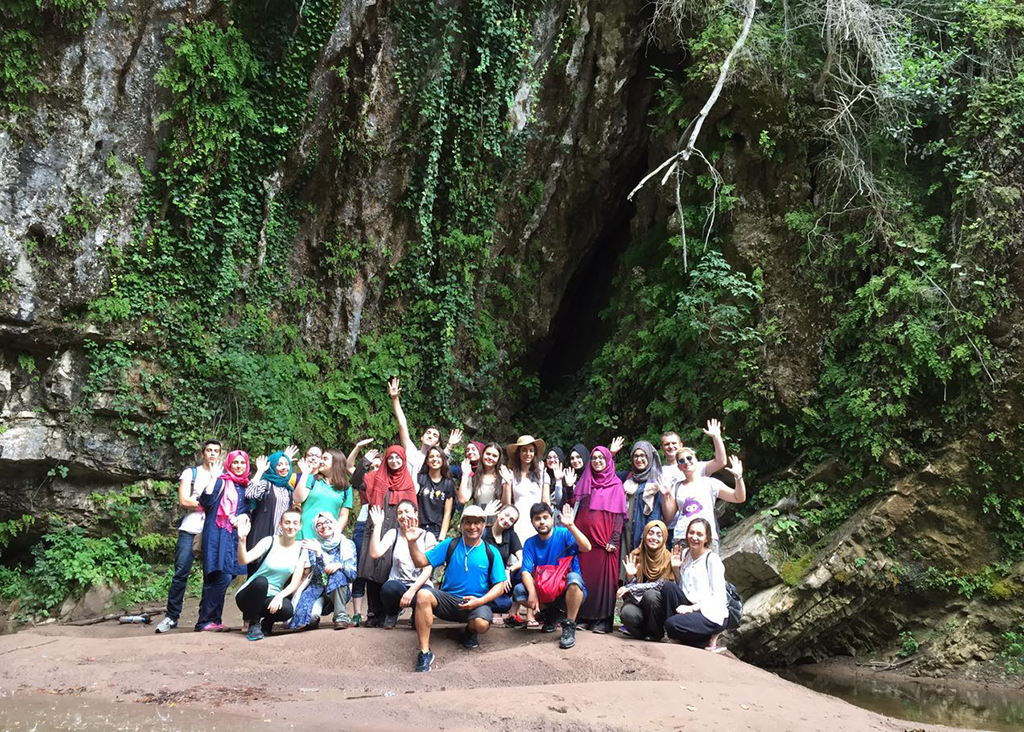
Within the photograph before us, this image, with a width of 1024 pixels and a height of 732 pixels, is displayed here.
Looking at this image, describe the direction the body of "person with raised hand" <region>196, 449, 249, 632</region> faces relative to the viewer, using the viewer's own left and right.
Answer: facing the viewer and to the right of the viewer

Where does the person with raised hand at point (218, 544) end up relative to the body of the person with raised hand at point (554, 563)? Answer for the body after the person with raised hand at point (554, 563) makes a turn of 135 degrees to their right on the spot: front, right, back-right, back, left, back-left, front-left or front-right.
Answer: front-left

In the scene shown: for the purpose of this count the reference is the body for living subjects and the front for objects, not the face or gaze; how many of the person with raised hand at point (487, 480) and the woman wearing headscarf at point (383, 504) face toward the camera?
2

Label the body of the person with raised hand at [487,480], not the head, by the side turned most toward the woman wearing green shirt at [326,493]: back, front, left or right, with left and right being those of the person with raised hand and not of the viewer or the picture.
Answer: right

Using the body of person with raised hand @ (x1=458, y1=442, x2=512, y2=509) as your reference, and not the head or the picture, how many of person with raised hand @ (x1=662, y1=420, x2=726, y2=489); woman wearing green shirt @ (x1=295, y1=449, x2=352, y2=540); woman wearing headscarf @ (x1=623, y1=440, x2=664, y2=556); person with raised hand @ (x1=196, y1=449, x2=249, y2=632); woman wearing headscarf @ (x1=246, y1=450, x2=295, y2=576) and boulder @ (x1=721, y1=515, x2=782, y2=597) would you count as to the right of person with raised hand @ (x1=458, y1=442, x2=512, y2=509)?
3

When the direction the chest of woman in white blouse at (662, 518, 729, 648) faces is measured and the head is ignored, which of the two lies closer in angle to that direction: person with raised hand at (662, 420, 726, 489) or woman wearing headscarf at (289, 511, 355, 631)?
the woman wearing headscarf

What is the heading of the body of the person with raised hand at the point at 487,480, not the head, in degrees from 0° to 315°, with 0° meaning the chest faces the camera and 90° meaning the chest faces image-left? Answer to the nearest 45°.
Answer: approximately 0°

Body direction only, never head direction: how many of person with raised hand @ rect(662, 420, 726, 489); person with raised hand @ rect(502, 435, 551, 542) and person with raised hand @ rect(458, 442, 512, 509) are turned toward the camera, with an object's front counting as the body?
3

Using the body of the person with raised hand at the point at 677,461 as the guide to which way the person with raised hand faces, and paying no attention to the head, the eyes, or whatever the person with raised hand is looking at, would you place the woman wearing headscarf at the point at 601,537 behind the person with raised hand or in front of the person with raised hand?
in front
